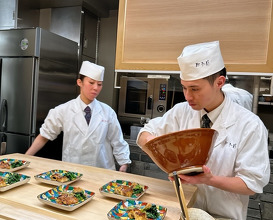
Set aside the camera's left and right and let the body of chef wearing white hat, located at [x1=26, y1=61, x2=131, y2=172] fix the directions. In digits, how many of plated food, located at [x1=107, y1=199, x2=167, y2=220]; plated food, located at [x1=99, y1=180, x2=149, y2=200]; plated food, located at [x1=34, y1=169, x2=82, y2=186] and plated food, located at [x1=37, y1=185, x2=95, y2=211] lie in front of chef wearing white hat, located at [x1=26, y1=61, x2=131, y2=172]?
4

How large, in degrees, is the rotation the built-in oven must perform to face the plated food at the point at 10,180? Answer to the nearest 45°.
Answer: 0° — it already faces it

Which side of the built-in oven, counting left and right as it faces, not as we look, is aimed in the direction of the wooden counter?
front

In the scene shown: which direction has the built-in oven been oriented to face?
toward the camera

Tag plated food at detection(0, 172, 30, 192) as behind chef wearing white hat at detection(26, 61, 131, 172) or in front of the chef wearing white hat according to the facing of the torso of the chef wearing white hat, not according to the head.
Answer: in front

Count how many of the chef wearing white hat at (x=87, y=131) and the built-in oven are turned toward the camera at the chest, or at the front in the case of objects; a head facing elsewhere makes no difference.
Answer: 2

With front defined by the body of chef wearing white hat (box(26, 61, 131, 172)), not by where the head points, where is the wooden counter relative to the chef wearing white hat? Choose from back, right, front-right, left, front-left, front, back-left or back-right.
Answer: front

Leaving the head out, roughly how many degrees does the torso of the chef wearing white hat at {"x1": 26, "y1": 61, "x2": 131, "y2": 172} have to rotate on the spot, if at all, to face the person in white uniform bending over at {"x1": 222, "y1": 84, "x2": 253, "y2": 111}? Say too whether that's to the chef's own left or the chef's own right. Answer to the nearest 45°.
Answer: approximately 90° to the chef's own left

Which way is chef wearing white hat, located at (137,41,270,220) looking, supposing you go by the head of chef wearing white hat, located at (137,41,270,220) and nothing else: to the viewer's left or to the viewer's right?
to the viewer's left

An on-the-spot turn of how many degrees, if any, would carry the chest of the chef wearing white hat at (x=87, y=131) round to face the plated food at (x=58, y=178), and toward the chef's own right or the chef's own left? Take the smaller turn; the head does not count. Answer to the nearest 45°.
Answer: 0° — they already face it

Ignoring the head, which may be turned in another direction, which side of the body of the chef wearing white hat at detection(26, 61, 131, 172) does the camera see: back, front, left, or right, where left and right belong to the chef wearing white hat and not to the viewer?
front

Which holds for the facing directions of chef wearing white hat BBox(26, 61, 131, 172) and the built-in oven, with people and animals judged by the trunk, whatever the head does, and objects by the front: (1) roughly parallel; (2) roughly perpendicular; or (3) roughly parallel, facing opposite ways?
roughly parallel

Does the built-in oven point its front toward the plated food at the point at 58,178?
yes
